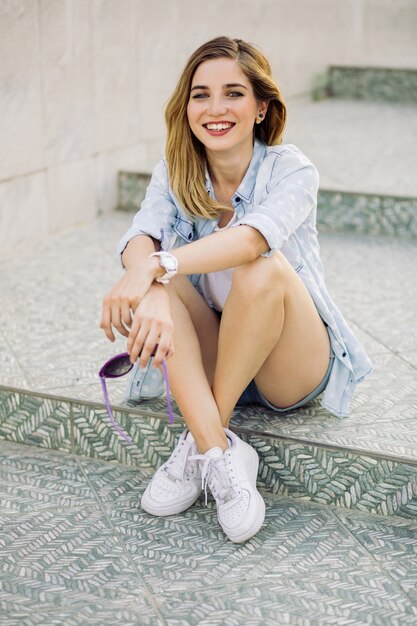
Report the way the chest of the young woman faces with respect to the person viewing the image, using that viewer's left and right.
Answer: facing the viewer and to the left of the viewer

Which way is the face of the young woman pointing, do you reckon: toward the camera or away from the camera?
toward the camera

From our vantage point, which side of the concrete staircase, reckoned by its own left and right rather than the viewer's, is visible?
front
